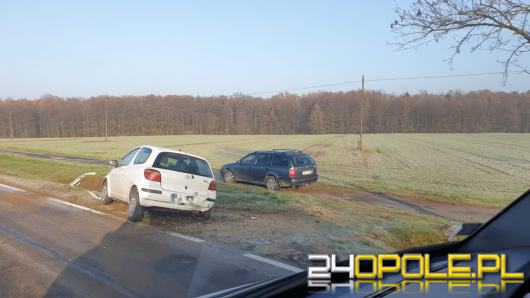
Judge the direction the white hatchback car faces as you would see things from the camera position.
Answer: facing away from the viewer and to the left of the viewer

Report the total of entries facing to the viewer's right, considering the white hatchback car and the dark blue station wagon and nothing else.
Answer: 0

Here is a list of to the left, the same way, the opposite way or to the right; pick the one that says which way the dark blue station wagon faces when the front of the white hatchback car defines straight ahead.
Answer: the same way

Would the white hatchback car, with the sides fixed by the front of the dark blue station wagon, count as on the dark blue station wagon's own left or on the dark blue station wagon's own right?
on the dark blue station wagon's own left

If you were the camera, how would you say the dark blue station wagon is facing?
facing away from the viewer and to the left of the viewer

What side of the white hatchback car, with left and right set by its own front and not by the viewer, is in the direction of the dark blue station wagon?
right
